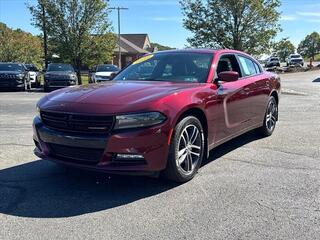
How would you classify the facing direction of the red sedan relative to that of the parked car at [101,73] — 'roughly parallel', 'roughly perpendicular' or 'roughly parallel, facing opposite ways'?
roughly parallel

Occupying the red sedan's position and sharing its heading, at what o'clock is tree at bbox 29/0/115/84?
The tree is roughly at 4 o'clock from the red sedan.

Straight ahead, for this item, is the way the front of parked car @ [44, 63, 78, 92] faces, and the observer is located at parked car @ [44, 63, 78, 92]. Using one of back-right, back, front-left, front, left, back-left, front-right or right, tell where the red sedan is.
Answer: front

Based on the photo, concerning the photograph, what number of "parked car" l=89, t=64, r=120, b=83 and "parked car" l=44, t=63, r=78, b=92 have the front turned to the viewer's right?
0

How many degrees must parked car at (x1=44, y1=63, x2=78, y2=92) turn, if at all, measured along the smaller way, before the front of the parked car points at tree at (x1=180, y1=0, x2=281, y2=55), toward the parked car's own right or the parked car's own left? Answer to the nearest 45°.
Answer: approximately 90° to the parked car's own left

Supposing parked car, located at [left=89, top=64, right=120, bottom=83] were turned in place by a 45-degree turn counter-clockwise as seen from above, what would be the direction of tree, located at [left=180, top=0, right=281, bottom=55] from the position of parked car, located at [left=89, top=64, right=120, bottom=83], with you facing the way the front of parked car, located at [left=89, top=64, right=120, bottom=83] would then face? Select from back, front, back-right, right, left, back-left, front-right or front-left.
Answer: left

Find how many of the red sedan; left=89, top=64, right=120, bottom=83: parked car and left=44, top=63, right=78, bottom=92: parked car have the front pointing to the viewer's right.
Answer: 0

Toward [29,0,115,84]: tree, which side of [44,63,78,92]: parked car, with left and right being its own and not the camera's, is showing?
back

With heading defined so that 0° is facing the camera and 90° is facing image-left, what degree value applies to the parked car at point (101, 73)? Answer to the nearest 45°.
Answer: approximately 45°

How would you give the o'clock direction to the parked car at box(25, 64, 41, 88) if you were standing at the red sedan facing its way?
The parked car is roughly at 4 o'clock from the red sedan.

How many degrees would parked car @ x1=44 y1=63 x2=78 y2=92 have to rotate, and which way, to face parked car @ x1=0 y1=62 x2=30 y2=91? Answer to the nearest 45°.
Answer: approximately 90° to its right

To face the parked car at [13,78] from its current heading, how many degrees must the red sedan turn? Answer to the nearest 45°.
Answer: approximately 90° to its right

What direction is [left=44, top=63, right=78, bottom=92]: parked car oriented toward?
toward the camera

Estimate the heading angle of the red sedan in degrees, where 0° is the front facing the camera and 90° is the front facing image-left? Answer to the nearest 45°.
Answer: approximately 45°

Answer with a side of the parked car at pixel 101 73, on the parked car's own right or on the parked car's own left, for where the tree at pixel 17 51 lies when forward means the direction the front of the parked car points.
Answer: on the parked car's own right

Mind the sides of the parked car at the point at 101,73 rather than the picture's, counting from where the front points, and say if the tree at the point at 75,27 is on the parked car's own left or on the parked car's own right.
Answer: on the parked car's own right
